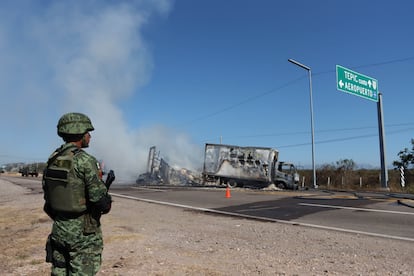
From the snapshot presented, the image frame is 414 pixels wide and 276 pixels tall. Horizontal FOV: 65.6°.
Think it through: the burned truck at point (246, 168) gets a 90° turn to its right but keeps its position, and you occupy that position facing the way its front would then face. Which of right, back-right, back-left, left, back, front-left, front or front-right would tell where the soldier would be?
front

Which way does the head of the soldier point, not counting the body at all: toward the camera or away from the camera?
away from the camera

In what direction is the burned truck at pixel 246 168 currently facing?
to the viewer's right

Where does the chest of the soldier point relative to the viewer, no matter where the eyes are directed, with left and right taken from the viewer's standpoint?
facing away from the viewer and to the right of the viewer
